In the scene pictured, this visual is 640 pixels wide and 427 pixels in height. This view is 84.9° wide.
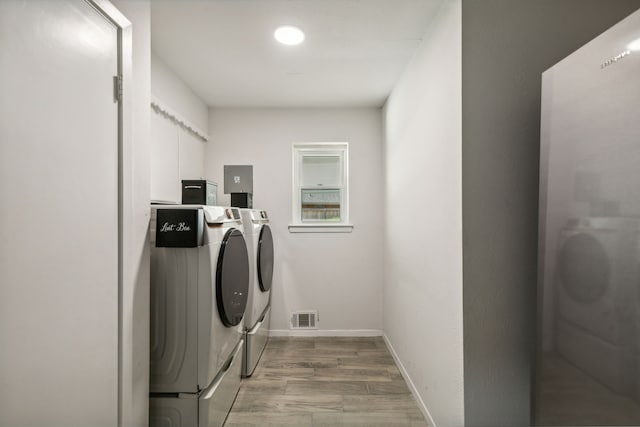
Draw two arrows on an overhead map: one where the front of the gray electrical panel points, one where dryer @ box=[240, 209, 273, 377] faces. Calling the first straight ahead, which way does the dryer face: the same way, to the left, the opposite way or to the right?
to the left

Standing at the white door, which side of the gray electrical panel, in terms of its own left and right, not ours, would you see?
front

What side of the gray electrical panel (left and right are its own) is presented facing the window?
left

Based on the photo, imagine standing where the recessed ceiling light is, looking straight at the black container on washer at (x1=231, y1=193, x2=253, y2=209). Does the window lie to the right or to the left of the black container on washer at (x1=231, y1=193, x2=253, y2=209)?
right

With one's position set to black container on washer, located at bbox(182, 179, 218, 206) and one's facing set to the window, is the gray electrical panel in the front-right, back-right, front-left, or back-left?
front-left

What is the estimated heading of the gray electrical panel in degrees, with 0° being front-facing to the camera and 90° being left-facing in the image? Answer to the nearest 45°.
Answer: approximately 0°

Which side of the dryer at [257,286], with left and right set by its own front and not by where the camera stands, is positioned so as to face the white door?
right

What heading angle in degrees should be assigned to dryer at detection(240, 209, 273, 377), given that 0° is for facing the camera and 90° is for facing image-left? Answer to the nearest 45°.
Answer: approximately 270°

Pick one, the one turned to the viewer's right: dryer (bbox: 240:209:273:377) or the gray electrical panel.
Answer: the dryer

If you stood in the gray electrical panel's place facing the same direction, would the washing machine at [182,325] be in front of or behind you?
in front

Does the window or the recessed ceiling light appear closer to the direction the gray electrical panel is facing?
the recessed ceiling light

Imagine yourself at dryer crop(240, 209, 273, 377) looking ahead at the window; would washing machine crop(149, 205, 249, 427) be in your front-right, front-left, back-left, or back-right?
back-right

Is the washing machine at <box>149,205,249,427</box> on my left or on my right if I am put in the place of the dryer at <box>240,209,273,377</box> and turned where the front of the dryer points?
on my right

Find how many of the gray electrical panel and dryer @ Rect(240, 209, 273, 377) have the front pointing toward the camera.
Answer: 1
